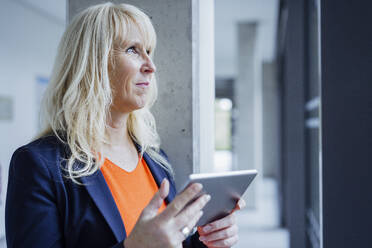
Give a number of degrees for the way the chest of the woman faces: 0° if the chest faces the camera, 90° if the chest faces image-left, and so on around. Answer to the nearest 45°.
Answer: approximately 315°

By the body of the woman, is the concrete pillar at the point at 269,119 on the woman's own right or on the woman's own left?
on the woman's own left

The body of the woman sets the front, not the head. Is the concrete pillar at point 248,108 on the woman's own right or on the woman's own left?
on the woman's own left

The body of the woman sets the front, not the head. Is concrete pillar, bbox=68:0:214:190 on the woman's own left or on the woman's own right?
on the woman's own left

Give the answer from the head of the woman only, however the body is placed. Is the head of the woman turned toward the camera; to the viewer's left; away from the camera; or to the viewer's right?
to the viewer's right
